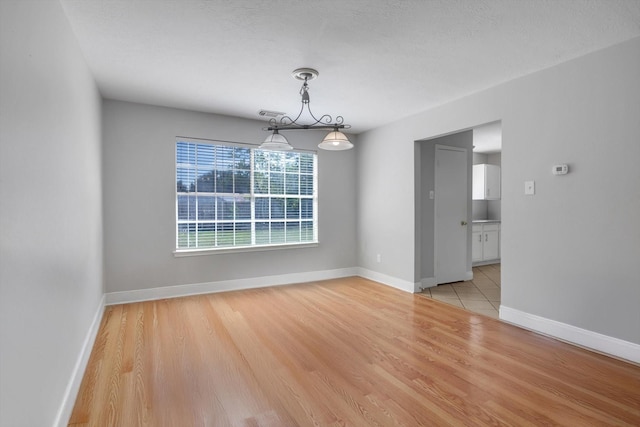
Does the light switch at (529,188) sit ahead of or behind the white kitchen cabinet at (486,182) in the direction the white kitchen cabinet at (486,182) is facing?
ahead

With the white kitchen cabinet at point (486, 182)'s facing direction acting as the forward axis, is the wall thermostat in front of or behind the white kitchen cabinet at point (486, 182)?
in front

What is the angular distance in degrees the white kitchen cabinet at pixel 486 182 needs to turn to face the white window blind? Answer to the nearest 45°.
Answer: approximately 90° to its right
